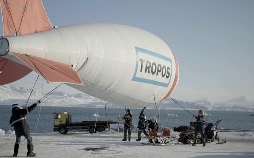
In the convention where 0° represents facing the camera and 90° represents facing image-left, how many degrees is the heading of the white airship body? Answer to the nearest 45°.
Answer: approximately 225°

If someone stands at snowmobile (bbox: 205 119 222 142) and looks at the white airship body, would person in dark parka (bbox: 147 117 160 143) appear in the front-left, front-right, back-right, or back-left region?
front-right

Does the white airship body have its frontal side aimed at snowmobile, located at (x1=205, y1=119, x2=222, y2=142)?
yes

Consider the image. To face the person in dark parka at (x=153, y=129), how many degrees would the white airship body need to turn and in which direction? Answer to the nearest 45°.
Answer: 0° — it already faces them
